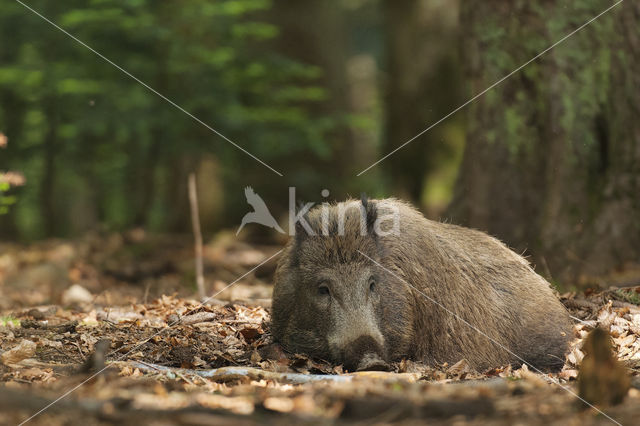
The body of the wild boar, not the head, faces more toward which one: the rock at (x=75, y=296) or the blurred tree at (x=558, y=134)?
the rock

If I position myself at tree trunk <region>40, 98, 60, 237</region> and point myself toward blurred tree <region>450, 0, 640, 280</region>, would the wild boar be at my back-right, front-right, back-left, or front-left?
front-right

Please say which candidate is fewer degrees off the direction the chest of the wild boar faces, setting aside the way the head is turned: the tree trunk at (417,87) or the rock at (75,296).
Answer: the rock

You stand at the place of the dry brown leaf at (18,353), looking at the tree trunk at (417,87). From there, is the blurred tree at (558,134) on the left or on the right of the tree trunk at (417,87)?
right

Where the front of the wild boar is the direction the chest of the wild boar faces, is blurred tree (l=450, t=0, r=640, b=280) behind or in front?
behind

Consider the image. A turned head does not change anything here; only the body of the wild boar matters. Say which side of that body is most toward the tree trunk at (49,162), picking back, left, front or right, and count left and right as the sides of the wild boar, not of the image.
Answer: right

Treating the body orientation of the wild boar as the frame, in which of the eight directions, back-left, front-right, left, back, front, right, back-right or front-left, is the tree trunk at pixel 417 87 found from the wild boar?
back-right

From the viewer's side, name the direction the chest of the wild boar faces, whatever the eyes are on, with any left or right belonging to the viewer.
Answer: facing the viewer and to the left of the viewer

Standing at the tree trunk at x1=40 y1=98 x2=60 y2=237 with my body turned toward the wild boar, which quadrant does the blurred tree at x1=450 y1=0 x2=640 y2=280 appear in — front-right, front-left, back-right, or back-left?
front-left

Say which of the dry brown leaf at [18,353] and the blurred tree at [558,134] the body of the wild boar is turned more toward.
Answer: the dry brown leaf

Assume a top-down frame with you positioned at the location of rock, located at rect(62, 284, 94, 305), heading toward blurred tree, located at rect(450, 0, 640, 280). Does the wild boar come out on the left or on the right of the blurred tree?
right

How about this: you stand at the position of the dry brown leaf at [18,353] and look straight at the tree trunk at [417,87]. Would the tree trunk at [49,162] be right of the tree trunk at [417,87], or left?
left

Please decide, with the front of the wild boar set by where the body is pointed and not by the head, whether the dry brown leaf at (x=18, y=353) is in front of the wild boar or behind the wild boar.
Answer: in front

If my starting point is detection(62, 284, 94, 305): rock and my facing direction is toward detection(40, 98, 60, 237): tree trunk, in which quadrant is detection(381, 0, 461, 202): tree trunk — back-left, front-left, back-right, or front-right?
front-right
